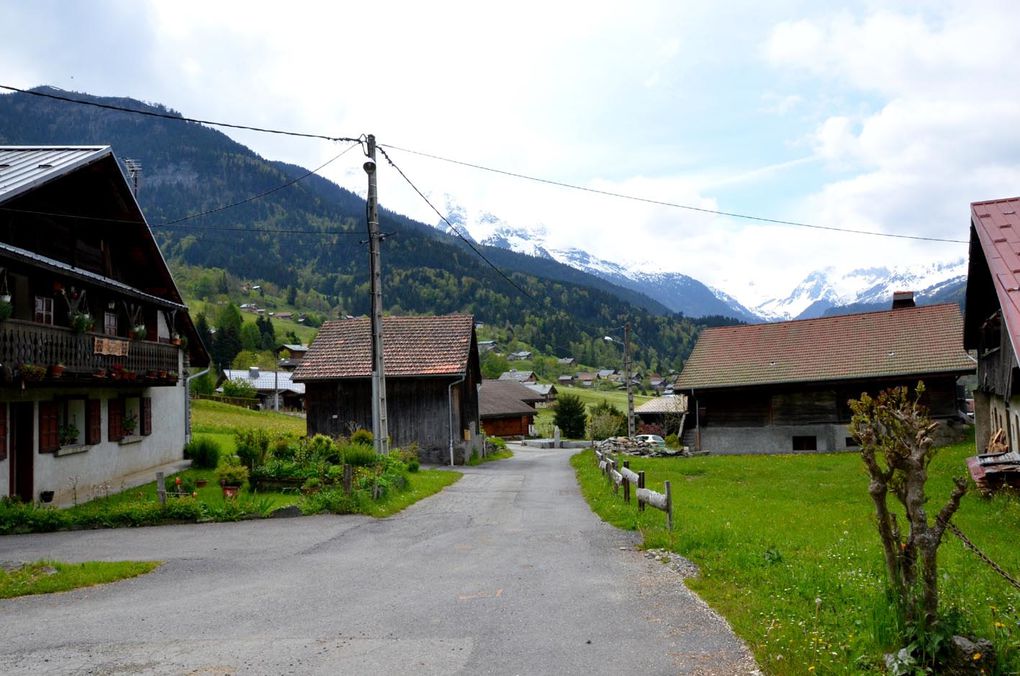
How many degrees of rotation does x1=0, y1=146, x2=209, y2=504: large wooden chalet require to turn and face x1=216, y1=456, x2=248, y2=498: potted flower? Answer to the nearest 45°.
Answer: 0° — it already faces it

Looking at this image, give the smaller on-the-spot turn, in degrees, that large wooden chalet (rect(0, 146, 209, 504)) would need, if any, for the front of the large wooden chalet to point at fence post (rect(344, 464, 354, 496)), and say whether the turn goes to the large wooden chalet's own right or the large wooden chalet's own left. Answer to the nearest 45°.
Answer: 0° — it already faces it

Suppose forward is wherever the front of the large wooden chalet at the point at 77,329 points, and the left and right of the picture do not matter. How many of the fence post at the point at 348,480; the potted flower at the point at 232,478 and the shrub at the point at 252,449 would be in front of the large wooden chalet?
3

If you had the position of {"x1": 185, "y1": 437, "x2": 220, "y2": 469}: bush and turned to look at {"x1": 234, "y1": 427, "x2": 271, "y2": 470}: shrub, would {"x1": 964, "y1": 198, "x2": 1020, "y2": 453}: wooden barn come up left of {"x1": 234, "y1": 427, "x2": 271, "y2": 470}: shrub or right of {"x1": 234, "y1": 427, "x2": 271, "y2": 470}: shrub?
left

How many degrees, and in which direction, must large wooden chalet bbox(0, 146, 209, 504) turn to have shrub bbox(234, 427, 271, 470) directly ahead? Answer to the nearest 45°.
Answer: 0° — it already faces it

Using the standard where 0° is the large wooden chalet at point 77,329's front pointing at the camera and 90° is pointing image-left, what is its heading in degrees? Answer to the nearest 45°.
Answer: approximately 315°

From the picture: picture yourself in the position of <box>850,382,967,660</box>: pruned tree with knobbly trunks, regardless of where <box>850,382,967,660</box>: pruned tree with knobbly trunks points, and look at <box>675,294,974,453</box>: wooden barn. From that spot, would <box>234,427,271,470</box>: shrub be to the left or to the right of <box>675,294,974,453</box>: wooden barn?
left

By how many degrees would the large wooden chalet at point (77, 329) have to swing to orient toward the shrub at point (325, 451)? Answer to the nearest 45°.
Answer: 0° — it already faces it

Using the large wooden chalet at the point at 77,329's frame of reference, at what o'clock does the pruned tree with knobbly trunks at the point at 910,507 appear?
The pruned tree with knobbly trunks is roughly at 1 o'clock from the large wooden chalet.

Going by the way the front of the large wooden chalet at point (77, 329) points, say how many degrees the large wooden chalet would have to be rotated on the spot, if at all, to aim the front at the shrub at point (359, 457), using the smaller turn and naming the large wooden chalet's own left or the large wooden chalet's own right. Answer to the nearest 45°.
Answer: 0° — it already faces it

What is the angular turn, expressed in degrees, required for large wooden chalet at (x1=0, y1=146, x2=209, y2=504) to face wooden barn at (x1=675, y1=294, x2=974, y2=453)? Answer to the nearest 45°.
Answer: approximately 45° to its left
